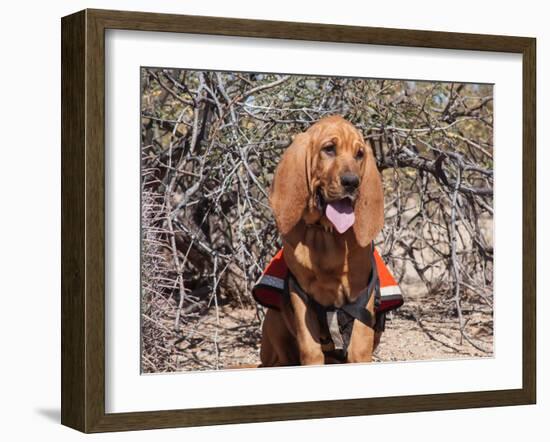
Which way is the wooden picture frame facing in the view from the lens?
facing the viewer and to the right of the viewer
